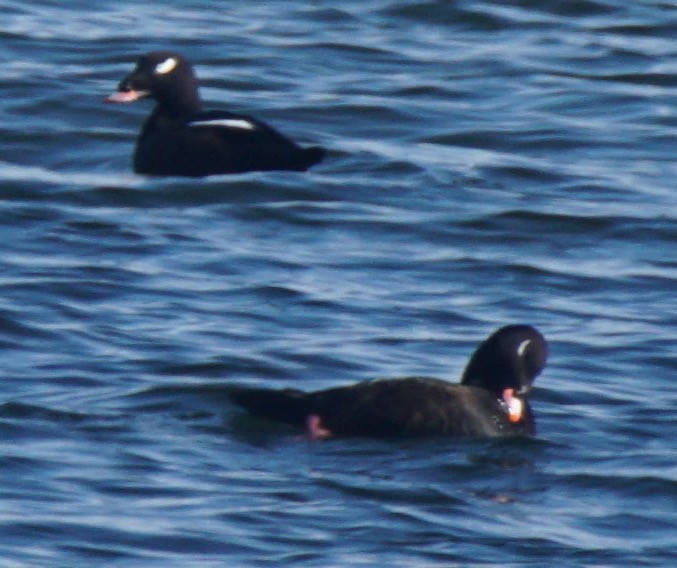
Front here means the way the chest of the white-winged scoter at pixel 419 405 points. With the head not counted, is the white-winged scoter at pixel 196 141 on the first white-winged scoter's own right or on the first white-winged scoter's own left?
on the first white-winged scoter's own left

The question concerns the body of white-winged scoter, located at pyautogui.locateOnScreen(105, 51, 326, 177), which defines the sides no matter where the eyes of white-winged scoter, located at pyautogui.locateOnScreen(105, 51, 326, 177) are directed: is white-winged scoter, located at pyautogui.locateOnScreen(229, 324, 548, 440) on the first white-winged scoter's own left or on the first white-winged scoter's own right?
on the first white-winged scoter's own left

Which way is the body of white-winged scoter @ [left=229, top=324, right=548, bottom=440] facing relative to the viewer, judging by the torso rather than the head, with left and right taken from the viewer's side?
facing to the right of the viewer

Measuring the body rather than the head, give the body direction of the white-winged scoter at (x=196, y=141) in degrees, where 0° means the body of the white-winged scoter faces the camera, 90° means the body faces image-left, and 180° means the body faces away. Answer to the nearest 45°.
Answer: approximately 90°

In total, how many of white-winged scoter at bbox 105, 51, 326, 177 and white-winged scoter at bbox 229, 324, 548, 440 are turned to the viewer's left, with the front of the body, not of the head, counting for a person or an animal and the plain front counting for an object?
1

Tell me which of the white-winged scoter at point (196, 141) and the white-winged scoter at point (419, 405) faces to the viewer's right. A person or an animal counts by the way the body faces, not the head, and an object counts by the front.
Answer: the white-winged scoter at point (419, 405)

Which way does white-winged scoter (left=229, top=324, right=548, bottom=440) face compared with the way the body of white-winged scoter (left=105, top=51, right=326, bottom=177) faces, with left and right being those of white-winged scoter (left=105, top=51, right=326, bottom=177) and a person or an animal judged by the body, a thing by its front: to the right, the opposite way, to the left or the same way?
the opposite way
